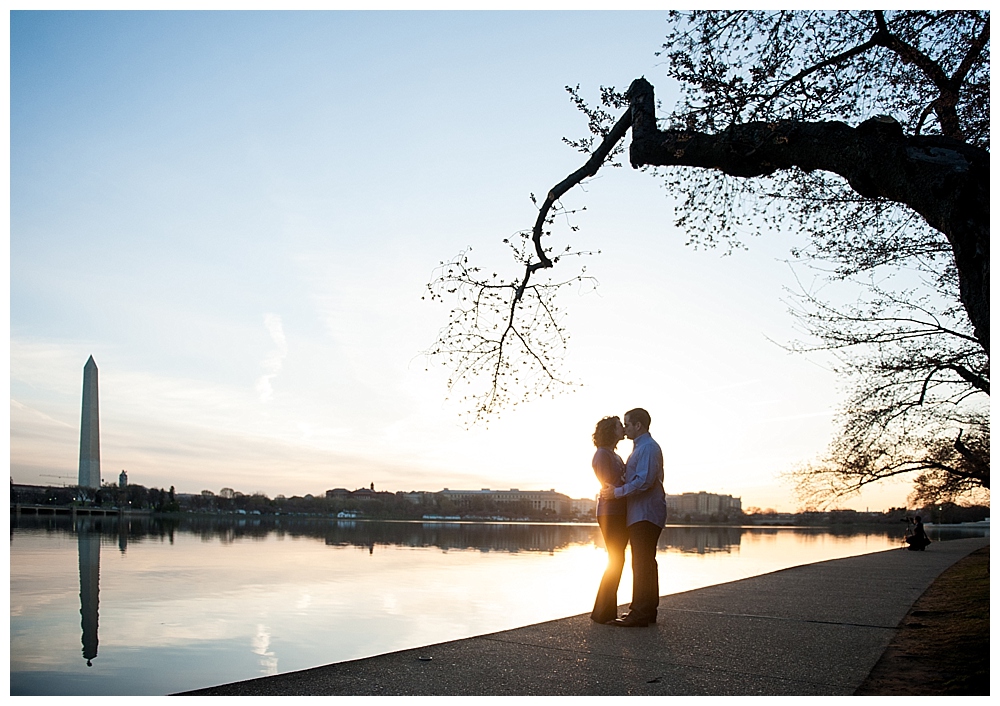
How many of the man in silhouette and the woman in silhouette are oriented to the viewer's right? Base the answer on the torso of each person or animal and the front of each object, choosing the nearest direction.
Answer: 1

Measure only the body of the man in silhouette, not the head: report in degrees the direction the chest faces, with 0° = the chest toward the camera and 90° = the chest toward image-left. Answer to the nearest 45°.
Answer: approximately 90°

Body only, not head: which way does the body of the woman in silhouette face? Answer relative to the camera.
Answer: to the viewer's right

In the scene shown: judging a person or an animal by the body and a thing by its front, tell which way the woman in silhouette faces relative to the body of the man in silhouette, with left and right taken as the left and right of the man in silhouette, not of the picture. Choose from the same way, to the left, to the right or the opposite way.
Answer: the opposite way
